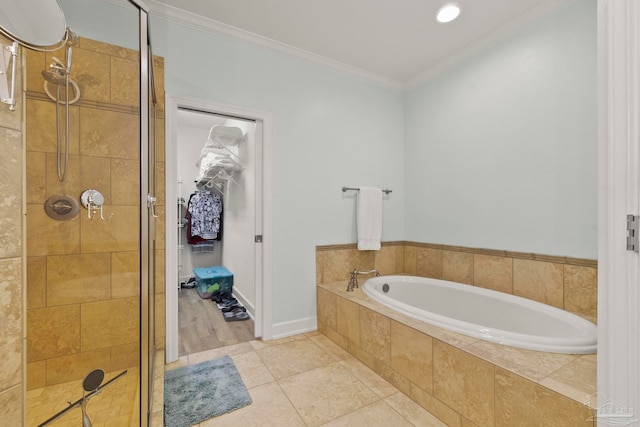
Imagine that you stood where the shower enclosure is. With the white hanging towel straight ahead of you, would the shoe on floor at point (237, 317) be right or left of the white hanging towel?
left
